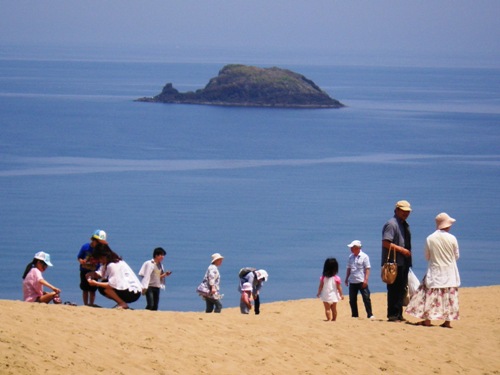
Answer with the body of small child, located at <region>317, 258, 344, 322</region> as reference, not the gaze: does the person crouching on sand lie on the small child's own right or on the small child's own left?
on the small child's own left

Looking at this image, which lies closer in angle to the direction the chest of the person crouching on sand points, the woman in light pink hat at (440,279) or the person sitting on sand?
the person sitting on sand

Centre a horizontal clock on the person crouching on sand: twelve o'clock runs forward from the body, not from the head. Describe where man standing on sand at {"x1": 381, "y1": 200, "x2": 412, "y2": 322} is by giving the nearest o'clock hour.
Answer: The man standing on sand is roughly at 6 o'clock from the person crouching on sand.

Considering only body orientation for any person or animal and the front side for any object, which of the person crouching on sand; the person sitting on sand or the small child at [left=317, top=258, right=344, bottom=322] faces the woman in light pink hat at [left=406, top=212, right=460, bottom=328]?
the person sitting on sand

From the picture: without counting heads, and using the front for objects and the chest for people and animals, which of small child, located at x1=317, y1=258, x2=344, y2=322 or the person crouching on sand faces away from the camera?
the small child

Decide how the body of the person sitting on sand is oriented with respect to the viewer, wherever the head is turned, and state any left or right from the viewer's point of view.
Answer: facing to the right of the viewer

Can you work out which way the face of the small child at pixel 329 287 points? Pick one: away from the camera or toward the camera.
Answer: away from the camera

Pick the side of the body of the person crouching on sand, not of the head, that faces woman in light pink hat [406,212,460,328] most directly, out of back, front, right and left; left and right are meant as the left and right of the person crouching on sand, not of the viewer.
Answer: back

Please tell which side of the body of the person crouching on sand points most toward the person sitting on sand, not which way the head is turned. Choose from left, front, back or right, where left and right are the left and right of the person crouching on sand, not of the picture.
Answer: front

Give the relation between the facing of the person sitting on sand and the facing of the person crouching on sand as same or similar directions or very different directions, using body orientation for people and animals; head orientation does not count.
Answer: very different directions

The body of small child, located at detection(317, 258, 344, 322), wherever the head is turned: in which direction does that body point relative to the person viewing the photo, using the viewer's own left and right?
facing away from the viewer

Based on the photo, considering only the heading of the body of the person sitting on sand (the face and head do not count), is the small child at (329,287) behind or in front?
in front

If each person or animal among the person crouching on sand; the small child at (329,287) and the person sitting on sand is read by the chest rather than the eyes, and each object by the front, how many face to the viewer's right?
1

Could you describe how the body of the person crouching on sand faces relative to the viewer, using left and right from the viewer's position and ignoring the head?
facing to the left of the viewer

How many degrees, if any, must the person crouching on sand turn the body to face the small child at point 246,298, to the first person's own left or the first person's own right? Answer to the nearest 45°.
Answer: approximately 135° to the first person's own right
